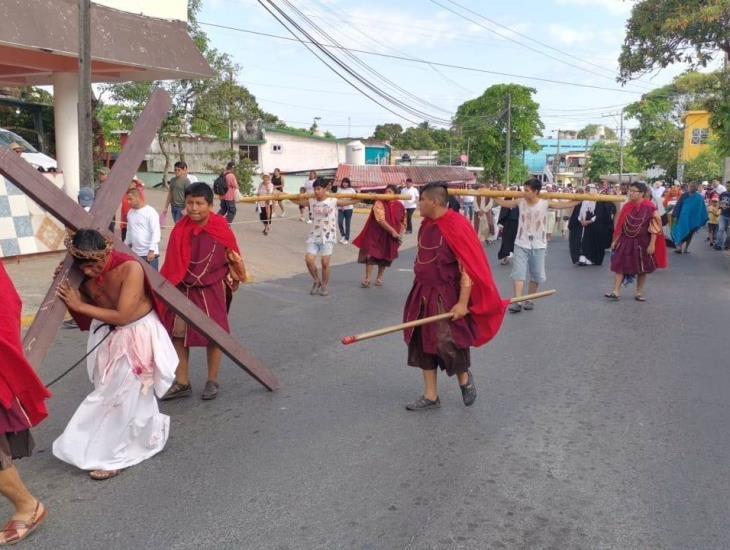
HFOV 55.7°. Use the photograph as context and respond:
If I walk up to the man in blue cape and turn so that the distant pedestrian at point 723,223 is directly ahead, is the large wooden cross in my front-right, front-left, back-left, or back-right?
back-right

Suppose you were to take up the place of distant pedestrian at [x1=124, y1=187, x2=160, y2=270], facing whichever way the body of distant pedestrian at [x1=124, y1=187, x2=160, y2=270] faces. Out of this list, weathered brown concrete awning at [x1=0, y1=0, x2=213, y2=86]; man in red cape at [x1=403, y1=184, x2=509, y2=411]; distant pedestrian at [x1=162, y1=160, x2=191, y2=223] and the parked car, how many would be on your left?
1

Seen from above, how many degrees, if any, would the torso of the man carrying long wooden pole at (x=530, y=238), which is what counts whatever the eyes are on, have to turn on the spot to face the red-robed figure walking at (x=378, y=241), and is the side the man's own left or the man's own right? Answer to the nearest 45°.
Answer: approximately 135° to the man's own right

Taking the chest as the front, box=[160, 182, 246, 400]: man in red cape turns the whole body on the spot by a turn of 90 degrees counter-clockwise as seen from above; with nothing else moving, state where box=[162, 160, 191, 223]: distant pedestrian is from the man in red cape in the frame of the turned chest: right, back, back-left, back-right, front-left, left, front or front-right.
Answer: back-left

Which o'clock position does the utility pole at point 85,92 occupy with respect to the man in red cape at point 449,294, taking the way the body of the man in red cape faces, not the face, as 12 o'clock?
The utility pole is roughly at 3 o'clock from the man in red cape.

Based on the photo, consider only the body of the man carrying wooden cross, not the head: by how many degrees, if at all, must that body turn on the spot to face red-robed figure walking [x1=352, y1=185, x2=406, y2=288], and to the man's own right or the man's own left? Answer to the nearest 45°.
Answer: approximately 180°

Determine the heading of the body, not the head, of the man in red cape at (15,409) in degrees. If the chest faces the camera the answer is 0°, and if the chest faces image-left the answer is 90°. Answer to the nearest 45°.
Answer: approximately 90°
